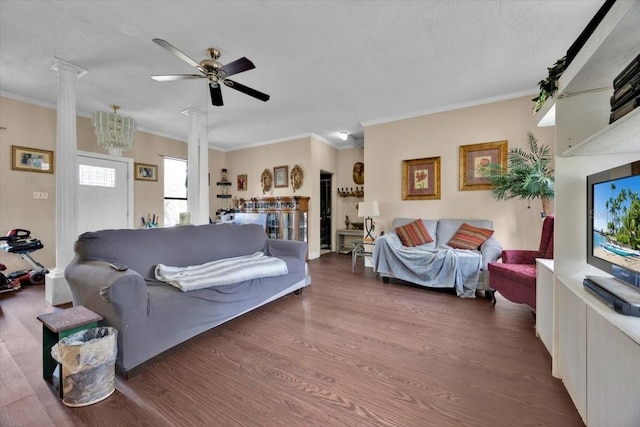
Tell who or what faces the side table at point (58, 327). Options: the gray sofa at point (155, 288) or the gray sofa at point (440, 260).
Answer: the gray sofa at point (440, 260)

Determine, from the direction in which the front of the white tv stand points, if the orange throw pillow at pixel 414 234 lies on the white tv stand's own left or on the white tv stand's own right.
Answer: on the white tv stand's own right

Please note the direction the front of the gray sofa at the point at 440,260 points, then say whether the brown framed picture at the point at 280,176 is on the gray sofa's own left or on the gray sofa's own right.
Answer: on the gray sofa's own right

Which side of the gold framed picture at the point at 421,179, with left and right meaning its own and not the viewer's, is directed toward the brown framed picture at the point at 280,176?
right

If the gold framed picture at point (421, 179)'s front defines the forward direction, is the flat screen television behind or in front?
in front

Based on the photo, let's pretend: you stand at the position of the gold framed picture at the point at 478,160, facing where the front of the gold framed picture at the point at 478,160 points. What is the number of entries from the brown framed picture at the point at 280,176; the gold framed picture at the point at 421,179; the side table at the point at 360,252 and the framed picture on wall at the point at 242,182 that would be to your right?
4

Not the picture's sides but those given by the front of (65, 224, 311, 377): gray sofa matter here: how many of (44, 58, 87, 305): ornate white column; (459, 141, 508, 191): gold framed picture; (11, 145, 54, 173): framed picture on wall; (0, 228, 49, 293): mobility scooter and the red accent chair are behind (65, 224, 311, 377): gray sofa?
3

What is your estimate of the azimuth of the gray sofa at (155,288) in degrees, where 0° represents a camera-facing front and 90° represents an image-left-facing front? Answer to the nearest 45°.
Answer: approximately 315°

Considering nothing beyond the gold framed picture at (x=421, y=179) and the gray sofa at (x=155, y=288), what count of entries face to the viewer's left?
0

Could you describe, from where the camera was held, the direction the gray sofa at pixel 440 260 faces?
facing the viewer and to the left of the viewer

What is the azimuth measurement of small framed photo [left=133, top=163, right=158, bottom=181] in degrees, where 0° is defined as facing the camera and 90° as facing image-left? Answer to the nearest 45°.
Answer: approximately 315°

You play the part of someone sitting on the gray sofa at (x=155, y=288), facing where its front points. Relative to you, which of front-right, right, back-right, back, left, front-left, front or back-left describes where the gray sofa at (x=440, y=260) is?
front-left

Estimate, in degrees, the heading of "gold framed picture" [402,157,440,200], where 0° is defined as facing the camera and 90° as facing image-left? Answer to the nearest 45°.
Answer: approximately 0°

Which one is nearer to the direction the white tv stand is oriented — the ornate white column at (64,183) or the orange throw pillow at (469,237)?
the ornate white column

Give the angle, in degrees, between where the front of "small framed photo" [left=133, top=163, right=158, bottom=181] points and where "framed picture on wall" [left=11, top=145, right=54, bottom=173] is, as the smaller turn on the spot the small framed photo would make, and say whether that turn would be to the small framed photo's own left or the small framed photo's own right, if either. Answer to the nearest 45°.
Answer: approximately 90° to the small framed photo's own right
